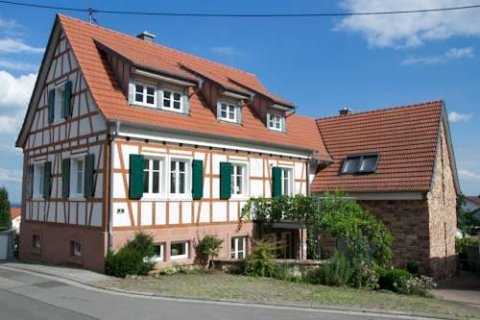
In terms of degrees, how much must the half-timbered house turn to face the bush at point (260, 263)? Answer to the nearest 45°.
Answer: approximately 45° to its left

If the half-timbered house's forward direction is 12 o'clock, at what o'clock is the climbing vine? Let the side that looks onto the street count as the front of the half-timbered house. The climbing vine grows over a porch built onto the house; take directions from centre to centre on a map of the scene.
The climbing vine is roughly at 10 o'clock from the half-timbered house.

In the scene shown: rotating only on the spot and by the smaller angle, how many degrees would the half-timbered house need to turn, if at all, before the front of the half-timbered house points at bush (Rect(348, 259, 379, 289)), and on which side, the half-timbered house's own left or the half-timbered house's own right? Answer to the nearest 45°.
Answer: approximately 45° to the half-timbered house's own left

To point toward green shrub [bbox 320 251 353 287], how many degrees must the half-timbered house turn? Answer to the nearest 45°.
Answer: approximately 45° to its left

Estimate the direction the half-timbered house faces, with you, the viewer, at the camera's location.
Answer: facing the viewer and to the right of the viewer

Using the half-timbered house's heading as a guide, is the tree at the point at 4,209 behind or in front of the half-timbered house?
behind

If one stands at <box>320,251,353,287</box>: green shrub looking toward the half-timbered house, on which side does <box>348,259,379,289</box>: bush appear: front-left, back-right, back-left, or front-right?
back-right

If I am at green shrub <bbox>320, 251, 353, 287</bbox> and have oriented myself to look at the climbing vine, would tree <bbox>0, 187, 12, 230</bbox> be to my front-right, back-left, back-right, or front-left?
front-left

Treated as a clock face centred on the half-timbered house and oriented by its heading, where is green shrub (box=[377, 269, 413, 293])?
The green shrub is roughly at 11 o'clock from the half-timbered house.

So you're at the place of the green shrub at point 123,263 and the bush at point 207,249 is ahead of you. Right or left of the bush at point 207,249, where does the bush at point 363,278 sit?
right
